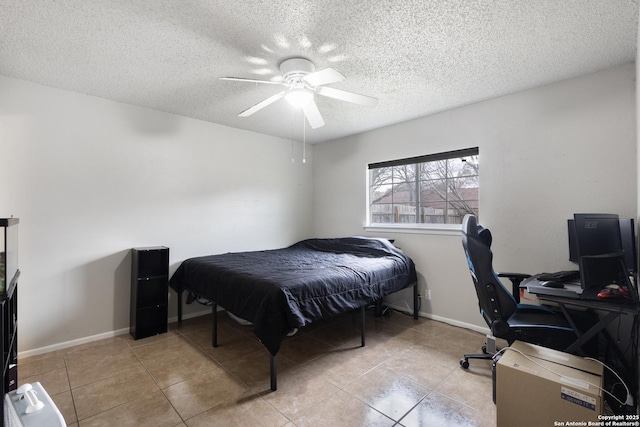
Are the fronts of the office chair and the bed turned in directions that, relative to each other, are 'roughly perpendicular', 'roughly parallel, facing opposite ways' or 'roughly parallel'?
roughly perpendicular

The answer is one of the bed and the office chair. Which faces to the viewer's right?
the office chair

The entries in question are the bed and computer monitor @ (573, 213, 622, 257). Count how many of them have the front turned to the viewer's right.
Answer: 0

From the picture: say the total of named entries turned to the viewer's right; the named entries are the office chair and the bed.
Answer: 1

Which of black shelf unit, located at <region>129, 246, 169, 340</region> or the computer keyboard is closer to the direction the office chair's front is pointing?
the computer keyboard

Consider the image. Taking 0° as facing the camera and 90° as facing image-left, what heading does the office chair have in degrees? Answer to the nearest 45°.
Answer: approximately 270°

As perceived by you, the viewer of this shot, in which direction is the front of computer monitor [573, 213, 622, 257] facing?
facing away from the viewer and to the left of the viewer

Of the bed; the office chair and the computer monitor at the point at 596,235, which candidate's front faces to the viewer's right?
the office chair

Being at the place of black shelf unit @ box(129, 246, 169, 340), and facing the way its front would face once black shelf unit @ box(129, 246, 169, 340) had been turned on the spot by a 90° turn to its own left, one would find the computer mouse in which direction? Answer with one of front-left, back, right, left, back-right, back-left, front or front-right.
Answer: right

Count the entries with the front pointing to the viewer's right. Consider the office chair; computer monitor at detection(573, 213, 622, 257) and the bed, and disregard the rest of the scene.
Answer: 1

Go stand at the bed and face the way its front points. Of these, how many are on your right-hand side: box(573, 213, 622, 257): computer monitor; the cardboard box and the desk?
0

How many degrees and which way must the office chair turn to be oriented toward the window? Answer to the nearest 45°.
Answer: approximately 135° to its left

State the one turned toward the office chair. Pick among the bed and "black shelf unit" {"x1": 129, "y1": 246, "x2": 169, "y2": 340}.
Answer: the black shelf unit

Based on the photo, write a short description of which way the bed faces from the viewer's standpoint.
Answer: facing the viewer and to the left of the viewer

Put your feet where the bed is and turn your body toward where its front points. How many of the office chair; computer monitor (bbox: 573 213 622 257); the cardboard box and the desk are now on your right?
0

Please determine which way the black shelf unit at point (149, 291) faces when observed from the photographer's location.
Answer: facing the viewer and to the right of the viewer

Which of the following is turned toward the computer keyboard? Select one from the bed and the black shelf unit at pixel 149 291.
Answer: the black shelf unit

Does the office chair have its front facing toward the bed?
no
